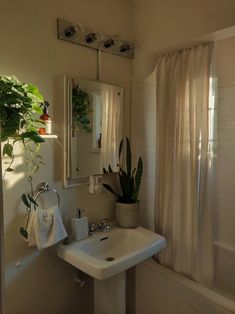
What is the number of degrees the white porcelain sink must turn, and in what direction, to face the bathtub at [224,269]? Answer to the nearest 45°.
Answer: approximately 90° to its left

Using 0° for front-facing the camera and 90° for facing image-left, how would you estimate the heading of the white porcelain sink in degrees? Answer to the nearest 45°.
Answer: approximately 315°

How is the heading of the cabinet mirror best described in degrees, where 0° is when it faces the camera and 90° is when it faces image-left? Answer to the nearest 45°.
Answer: approximately 315°
